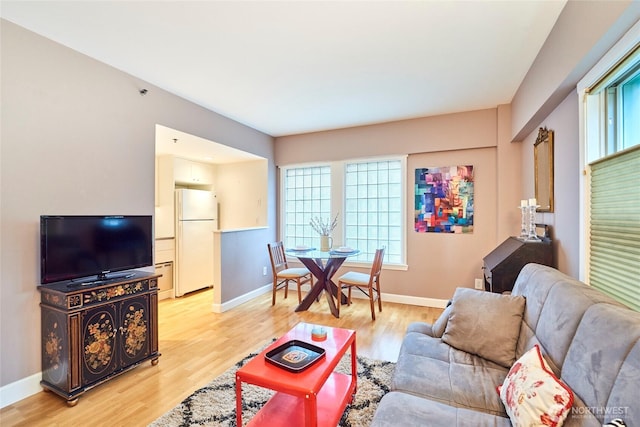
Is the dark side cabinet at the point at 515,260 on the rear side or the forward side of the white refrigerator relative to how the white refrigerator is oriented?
on the forward side

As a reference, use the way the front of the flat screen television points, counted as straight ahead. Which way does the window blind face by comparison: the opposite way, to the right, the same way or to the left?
the opposite way

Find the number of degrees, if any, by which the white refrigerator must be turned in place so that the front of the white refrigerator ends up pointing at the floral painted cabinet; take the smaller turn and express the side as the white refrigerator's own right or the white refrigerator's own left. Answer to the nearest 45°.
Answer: approximately 45° to the white refrigerator's own right

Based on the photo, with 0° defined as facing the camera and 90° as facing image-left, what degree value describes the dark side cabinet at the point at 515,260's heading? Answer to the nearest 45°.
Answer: approximately 45°

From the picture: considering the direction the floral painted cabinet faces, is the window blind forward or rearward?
forward

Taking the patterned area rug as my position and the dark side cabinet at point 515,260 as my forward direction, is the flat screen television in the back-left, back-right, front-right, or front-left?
back-left

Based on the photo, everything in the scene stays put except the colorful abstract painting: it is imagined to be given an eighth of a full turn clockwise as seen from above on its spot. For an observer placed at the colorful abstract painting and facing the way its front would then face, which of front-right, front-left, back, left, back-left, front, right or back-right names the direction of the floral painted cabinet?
front

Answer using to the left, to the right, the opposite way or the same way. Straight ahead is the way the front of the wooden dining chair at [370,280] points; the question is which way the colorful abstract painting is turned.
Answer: to the left

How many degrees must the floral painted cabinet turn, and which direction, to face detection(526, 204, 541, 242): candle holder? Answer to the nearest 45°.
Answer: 0° — it already faces it

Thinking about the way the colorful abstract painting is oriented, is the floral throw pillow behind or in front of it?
in front

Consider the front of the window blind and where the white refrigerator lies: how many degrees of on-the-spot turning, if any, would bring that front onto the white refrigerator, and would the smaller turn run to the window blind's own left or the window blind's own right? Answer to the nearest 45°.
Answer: approximately 45° to the window blind's own right

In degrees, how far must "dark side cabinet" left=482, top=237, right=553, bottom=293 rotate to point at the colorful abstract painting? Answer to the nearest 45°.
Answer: approximately 90° to its right

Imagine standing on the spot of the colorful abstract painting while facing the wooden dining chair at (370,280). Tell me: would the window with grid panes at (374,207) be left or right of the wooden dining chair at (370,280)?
right

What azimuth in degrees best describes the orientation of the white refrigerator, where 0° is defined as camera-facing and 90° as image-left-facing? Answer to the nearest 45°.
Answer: approximately 315°

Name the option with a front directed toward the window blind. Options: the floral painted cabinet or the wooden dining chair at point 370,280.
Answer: the floral painted cabinet

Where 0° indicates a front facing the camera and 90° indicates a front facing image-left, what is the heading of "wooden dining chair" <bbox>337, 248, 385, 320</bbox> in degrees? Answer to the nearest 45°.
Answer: approximately 90°

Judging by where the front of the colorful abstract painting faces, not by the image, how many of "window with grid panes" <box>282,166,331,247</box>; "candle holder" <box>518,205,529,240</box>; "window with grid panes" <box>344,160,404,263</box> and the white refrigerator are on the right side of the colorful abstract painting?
3
